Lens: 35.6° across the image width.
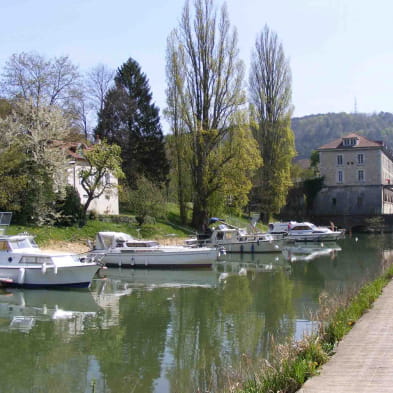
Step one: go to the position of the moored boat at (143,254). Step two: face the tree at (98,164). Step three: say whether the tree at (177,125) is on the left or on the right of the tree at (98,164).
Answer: right

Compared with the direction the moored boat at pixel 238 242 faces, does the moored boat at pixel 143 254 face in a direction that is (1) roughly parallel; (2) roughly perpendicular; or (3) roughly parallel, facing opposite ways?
roughly parallel

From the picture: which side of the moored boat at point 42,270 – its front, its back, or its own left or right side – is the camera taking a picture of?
right

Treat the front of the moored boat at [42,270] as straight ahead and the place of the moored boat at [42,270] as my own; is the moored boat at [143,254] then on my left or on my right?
on my left

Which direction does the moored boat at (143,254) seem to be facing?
to the viewer's right

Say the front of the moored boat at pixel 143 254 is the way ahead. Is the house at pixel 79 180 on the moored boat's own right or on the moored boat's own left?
on the moored boat's own left

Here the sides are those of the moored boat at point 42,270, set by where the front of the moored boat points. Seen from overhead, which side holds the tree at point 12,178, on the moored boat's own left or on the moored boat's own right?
on the moored boat's own left

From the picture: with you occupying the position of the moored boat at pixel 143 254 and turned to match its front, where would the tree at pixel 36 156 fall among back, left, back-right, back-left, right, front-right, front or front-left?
back-left

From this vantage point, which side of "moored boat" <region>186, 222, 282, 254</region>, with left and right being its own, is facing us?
right

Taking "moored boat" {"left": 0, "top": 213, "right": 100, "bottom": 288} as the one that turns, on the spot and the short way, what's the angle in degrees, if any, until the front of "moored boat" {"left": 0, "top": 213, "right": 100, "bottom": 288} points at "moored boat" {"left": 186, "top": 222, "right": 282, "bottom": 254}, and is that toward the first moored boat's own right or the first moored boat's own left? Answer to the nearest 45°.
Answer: approximately 45° to the first moored boat's own left

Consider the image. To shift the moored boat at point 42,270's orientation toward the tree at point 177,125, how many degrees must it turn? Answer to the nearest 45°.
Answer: approximately 45° to its left
